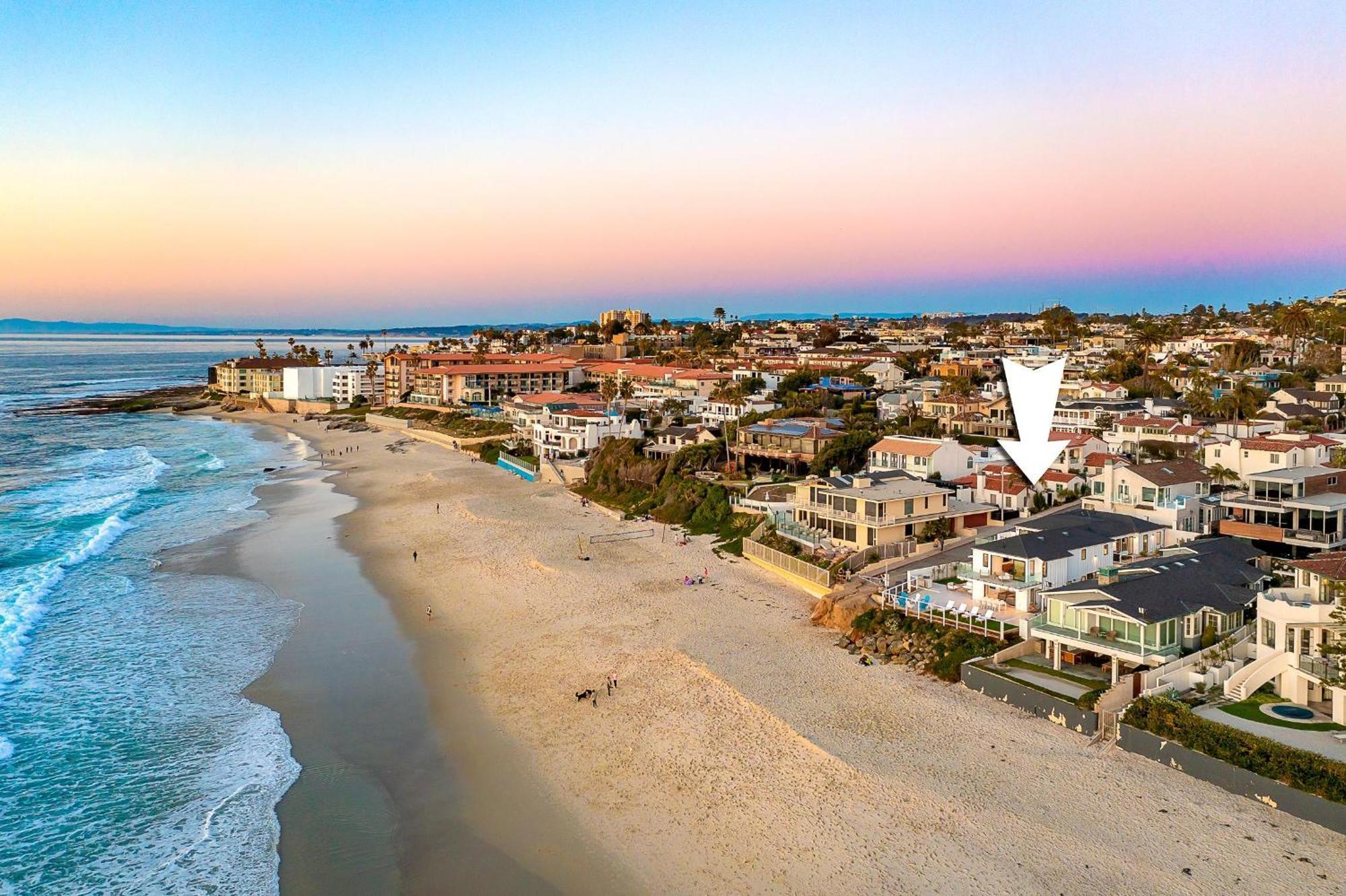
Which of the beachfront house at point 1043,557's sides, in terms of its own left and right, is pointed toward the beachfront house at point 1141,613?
left

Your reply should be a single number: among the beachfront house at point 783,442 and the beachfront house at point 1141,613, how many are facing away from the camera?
0

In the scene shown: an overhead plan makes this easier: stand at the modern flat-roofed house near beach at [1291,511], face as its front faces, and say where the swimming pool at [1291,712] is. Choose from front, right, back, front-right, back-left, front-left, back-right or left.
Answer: front-left

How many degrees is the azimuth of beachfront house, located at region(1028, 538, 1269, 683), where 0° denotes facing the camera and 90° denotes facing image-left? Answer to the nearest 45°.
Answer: approximately 45°

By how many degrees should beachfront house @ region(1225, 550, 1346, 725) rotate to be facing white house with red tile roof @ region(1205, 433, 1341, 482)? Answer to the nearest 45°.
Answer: approximately 135° to its right

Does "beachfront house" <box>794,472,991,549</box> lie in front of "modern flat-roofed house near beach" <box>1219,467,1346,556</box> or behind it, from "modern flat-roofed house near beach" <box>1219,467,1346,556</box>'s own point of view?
in front

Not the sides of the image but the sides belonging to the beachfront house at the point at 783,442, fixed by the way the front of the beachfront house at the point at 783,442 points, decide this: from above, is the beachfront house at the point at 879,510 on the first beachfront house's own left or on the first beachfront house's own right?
on the first beachfront house's own left

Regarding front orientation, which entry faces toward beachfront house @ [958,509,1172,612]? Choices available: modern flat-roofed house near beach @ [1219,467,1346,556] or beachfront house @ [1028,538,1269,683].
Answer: modern flat-roofed house near beach @ [1219,467,1346,556]

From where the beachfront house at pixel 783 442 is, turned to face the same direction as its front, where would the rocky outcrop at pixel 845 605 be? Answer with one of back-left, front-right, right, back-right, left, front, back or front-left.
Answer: front-left
